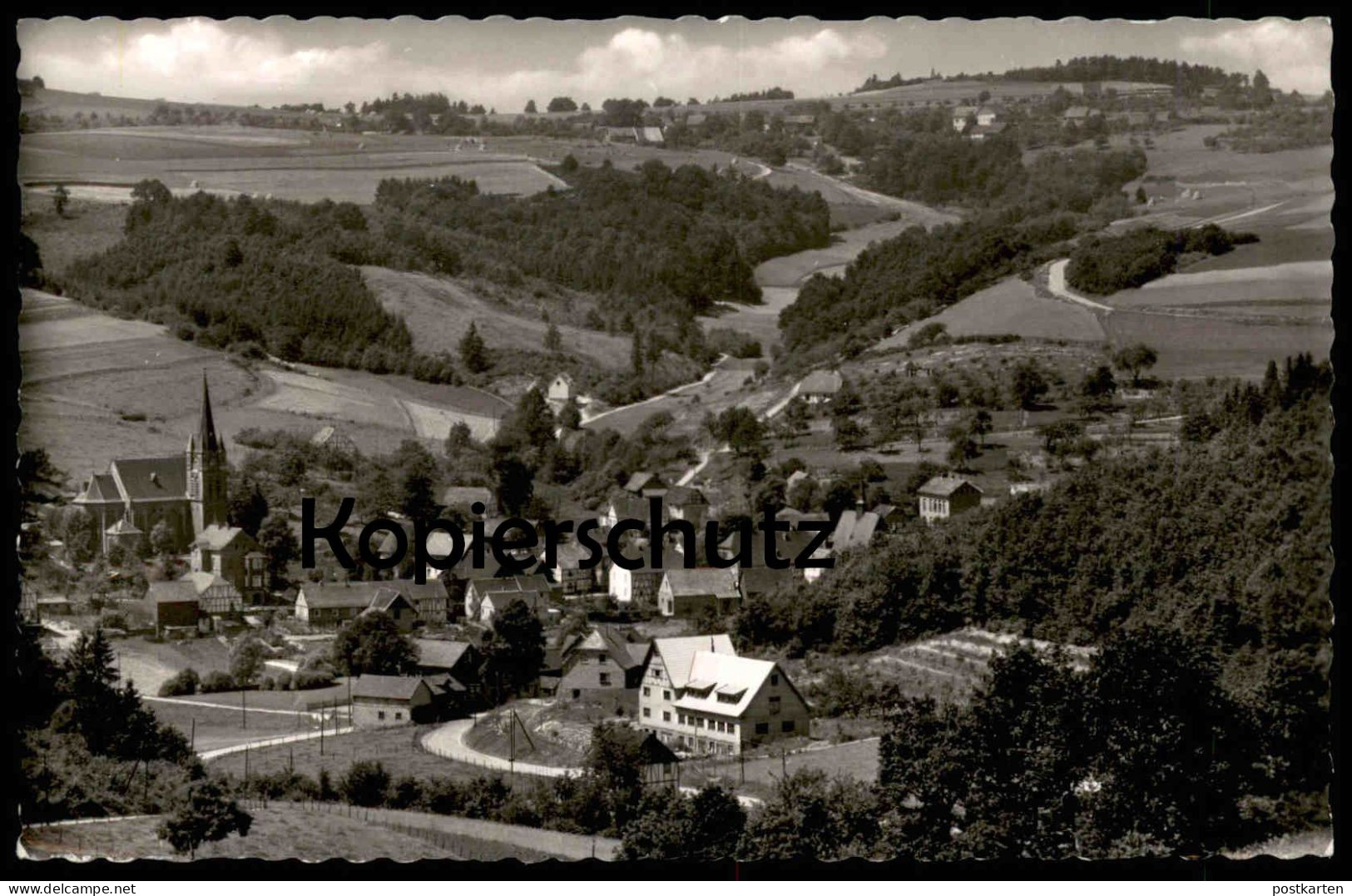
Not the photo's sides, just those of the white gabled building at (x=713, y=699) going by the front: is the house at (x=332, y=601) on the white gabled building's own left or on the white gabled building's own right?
on the white gabled building's own right

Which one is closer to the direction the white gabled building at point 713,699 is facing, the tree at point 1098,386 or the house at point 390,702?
the house

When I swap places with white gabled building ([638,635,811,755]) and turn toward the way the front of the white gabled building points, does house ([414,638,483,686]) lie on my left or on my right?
on my right

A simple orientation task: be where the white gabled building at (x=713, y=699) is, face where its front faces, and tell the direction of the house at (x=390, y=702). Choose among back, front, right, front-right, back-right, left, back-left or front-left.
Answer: front-right

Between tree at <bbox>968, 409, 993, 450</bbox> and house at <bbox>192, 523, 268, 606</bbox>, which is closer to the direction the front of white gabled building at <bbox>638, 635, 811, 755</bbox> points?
the house

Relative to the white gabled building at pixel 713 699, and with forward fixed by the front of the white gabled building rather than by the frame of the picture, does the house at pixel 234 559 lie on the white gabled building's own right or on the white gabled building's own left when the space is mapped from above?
on the white gabled building's own right

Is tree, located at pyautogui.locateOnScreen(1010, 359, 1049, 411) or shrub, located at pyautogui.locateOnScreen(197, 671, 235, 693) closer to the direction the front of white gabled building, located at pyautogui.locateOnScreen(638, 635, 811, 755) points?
the shrub

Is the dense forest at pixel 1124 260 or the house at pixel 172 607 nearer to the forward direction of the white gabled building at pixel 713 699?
the house

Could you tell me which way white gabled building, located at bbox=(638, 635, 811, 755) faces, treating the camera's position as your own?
facing the viewer and to the left of the viewer

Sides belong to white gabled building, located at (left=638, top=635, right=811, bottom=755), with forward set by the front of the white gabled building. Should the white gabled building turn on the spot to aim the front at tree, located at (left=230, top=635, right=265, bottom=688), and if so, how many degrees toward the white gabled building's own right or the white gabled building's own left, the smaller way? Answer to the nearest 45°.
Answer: approximately 45° to the white gabled building's own right

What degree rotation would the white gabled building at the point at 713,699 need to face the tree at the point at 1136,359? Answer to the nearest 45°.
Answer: approximately 135° to its left
